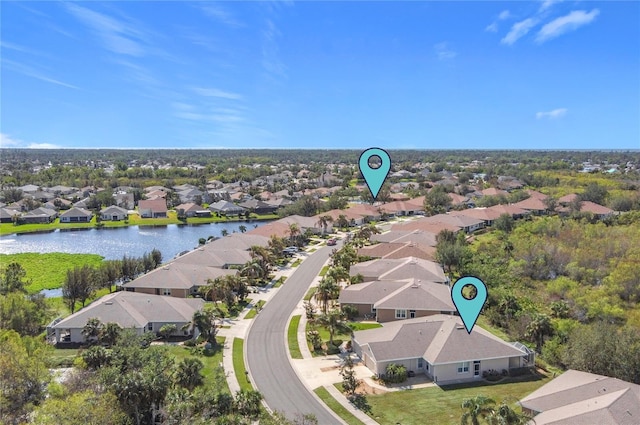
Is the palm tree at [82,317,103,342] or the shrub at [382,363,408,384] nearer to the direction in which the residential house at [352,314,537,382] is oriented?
the palm tree

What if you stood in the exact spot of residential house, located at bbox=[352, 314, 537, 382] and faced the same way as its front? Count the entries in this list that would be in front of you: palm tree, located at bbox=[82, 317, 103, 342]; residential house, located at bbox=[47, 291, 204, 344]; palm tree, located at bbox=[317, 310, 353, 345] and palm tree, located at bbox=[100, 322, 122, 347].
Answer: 4

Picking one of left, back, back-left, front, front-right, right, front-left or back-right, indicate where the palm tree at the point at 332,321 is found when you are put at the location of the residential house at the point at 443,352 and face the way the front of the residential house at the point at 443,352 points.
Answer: front

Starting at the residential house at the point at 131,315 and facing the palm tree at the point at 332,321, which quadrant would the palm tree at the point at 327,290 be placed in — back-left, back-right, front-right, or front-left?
front-left

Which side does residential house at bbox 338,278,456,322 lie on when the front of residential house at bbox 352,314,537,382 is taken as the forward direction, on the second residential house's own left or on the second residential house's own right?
on the second residential house's own right

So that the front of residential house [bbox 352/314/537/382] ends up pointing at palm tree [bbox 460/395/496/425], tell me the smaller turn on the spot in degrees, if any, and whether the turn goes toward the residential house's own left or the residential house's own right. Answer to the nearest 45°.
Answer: approximately 90° to the residential house's own left

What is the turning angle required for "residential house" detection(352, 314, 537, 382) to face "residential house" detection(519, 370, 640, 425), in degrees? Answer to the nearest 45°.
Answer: approximately 135° to its left

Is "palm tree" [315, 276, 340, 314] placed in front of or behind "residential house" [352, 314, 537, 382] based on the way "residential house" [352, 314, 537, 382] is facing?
in front

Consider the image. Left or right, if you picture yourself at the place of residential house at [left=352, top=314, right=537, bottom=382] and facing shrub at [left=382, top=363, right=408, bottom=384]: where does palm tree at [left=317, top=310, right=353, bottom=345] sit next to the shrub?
right

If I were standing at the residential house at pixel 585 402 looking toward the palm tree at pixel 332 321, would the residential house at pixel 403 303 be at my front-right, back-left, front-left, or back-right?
front-right

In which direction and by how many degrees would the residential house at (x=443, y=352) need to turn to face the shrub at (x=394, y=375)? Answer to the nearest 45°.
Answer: approximately 45° to its left

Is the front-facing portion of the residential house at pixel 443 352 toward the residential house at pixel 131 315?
yes

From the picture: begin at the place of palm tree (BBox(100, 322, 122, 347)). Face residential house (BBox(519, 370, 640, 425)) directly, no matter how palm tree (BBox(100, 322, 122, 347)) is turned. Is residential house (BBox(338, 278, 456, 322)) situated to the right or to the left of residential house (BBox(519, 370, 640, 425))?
left

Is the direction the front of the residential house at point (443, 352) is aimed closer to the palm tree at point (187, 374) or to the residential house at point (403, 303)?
the palm tree

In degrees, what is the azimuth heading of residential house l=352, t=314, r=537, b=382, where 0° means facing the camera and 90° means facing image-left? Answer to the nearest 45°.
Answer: approximately 90°

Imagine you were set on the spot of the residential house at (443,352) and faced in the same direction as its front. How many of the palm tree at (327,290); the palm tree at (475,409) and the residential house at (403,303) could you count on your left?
1

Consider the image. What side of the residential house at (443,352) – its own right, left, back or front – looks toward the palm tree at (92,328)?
front
